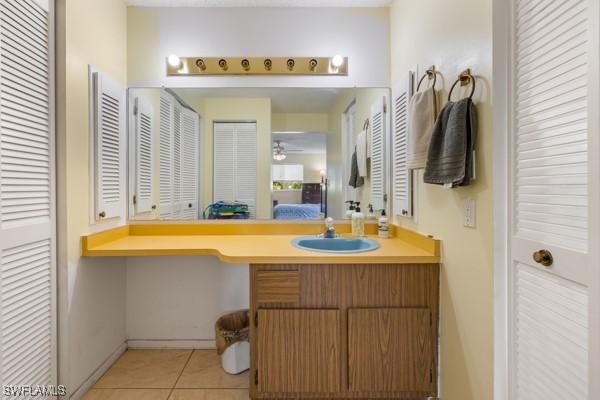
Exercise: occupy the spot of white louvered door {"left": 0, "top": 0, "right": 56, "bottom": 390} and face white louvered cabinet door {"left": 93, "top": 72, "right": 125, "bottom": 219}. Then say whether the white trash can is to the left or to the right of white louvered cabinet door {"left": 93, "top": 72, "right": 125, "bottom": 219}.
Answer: right

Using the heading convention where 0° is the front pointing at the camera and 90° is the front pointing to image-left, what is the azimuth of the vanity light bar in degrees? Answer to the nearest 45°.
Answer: approximately 0°

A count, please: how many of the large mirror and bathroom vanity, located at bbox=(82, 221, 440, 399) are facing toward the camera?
2

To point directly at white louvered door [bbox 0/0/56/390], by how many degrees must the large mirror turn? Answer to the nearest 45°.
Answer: approximately 45° to its right

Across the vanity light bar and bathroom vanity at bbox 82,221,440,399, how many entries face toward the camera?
2

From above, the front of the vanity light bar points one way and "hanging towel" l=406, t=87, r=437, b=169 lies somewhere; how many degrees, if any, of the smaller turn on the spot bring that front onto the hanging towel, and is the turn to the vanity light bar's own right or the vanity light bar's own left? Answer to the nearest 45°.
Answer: approximately 45° to the vanity light bar's own left

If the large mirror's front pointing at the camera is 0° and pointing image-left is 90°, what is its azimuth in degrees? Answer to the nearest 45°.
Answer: approximately 0°

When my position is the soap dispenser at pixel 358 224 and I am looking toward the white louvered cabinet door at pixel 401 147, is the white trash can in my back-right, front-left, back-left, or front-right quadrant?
back-right

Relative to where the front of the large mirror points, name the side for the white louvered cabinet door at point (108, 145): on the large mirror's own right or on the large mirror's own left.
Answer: on the large mirror's own right
